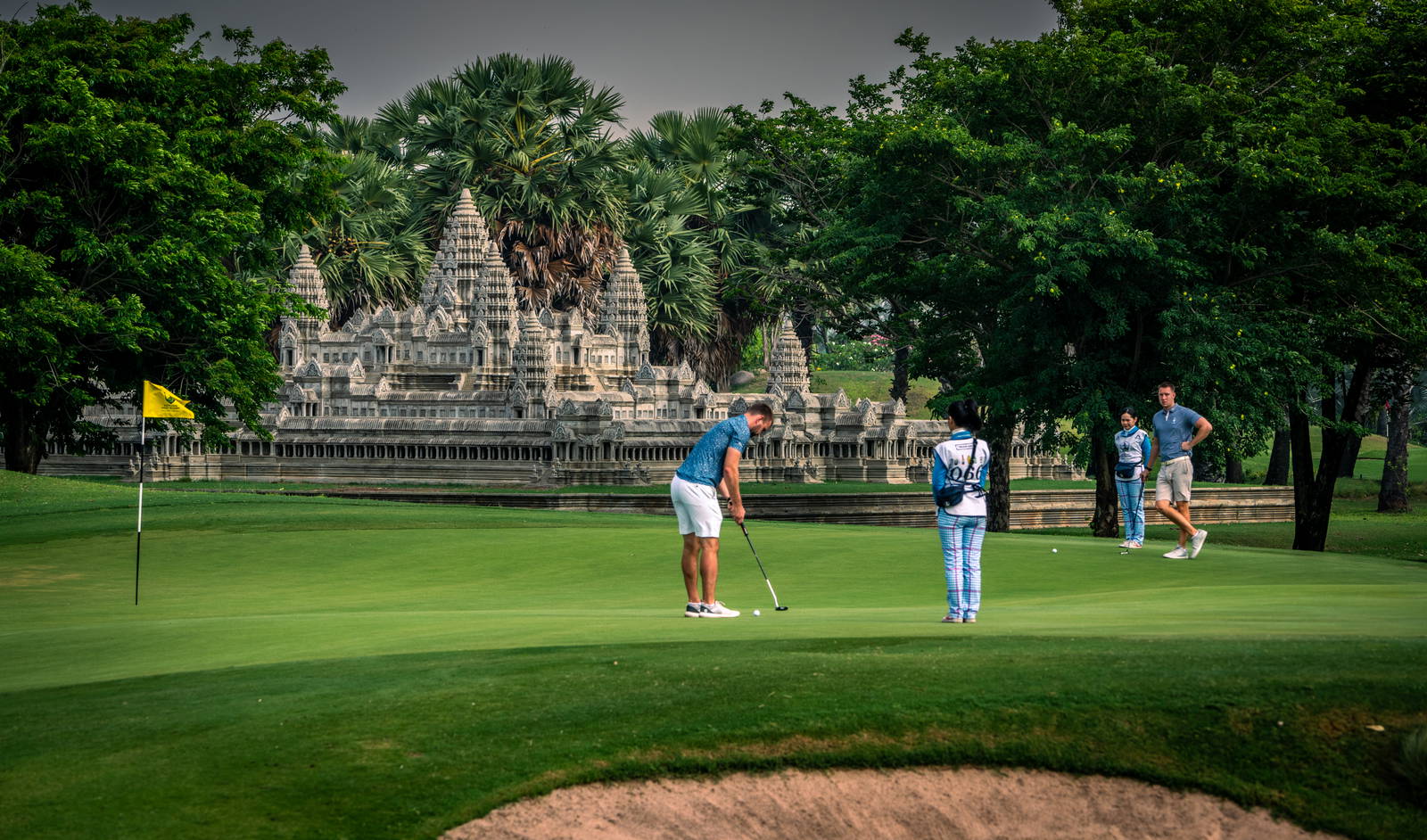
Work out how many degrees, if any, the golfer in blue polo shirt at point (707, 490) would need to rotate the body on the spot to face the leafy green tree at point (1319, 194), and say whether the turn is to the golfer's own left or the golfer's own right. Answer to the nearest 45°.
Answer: approximately 45° to the golfer's own left

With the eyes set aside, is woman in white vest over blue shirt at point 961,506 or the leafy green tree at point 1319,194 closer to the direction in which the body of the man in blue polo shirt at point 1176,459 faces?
the woman in white vest over blue shirt

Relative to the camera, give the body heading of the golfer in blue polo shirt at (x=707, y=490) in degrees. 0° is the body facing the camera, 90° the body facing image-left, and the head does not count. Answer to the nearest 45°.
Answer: approximately 270°

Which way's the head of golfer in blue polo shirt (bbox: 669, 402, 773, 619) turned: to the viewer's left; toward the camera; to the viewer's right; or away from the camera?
to the viewer's right

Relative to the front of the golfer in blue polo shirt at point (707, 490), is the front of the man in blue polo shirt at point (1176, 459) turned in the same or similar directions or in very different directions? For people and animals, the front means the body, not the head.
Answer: very different directions

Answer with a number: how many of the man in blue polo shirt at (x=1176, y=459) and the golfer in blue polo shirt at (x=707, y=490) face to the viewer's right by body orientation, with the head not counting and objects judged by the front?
1

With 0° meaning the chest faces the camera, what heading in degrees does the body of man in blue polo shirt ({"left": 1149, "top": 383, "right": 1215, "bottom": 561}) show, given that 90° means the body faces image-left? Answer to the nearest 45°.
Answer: approximately 45°
